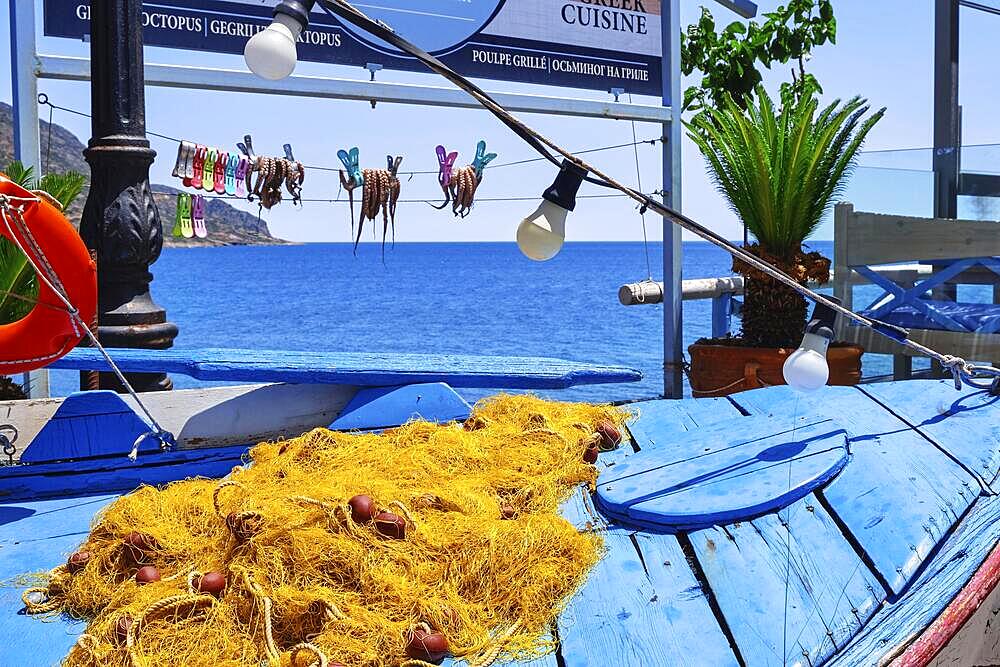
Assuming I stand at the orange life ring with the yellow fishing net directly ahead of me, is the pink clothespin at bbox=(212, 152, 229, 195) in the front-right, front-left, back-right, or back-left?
back-left

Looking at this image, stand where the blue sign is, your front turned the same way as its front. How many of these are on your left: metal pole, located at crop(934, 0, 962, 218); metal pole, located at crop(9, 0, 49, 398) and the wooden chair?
2
